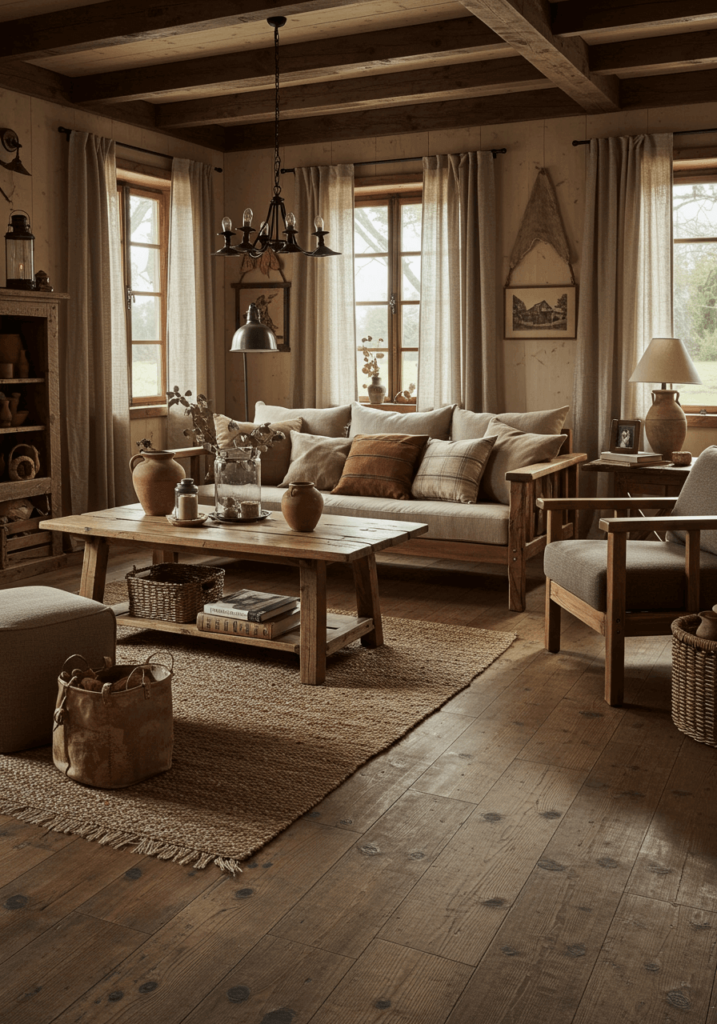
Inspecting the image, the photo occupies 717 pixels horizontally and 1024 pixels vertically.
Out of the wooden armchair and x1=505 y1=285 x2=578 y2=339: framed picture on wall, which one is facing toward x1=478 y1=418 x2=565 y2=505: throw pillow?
the framed picture on wall

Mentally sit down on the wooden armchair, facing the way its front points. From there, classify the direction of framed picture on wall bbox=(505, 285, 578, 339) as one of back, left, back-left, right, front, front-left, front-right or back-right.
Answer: back-right

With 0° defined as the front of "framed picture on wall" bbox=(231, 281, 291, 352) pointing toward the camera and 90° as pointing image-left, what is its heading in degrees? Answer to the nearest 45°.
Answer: approximately 0°

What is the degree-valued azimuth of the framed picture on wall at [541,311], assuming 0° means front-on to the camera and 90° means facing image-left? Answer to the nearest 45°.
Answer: approximately 0°

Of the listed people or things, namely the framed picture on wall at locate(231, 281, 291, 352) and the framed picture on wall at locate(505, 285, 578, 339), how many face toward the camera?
2

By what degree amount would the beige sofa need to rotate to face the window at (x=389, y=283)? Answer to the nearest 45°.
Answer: approximately 135° to its right

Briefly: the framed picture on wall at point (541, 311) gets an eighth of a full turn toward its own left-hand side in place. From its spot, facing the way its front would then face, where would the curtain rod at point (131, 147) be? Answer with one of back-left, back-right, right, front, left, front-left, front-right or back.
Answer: back-right
